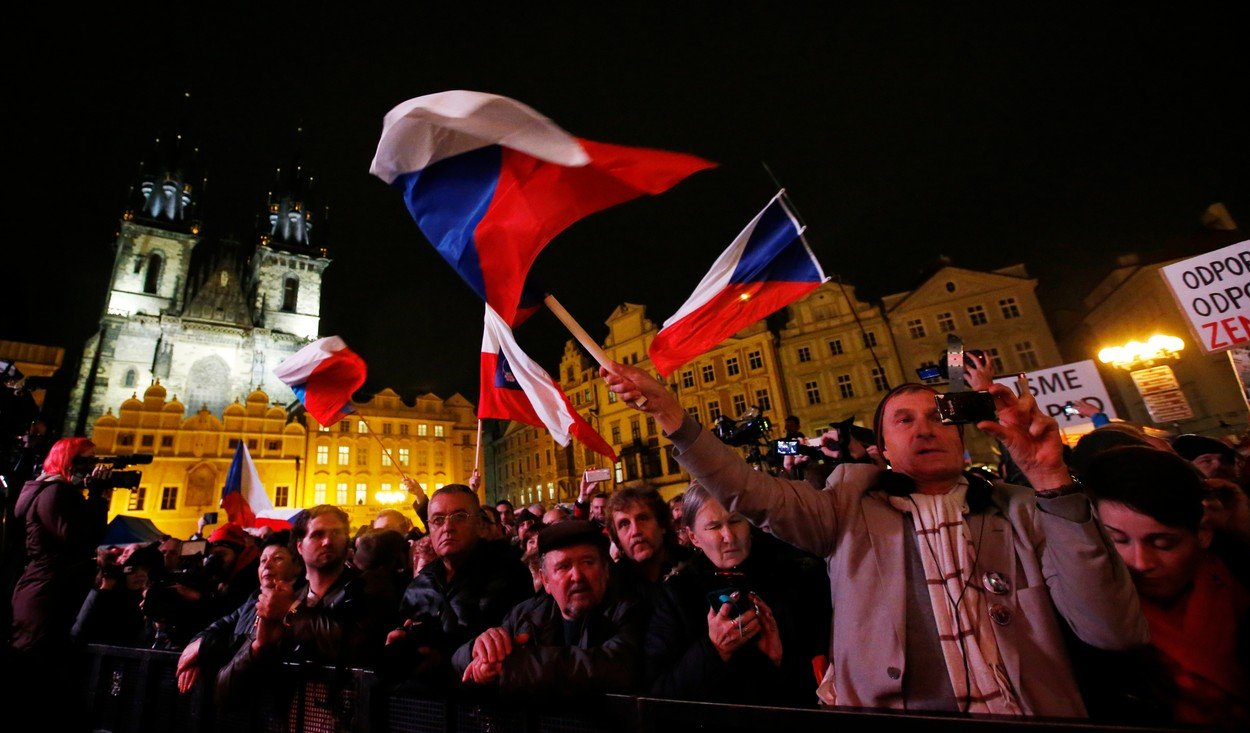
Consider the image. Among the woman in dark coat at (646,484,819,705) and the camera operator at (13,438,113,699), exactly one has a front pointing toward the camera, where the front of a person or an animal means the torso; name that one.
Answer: the woman in dark coat

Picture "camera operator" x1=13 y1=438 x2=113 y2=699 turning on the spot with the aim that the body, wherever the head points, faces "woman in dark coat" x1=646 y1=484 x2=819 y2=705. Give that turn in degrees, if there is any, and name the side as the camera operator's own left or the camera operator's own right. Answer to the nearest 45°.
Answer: approximately 45° to the camera operator's own right

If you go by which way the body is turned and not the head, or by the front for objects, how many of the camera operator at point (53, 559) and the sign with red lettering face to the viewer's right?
1

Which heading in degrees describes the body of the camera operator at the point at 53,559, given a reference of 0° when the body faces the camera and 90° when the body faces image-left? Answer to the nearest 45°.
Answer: approximately 270°

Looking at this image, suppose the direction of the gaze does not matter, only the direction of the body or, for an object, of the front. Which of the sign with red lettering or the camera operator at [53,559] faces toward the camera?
the sign with red lettering

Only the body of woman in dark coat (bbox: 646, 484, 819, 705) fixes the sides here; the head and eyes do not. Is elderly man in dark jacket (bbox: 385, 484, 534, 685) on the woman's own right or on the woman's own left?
on the woman's own right

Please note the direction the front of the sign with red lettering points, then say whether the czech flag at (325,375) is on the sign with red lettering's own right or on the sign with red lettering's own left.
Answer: on the sign with red lettering's own right

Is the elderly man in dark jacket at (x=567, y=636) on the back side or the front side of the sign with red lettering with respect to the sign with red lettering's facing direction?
on the front side

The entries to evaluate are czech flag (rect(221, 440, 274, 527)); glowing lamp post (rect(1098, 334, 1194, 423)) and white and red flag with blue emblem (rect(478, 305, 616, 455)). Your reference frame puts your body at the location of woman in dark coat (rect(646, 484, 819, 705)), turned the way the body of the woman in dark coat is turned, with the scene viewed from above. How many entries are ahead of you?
0

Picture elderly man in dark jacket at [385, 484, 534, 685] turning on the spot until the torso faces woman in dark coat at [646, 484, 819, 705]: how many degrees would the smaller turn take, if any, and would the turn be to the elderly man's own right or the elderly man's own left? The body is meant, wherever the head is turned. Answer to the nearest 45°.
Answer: approximately 90° to the elderly man's own left

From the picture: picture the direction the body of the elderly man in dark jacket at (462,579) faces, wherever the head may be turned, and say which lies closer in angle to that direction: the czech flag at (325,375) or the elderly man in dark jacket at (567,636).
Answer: the elderly man in dark jacket

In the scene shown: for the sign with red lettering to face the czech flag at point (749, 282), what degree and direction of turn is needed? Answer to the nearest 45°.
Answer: approximately 45° to its right

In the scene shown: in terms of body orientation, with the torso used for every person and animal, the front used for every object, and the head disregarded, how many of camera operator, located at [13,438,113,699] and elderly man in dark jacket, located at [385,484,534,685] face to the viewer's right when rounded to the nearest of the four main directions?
1

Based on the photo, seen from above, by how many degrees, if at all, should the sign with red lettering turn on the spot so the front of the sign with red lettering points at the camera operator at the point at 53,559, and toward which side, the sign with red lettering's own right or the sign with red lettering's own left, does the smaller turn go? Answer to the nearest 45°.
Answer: approximately 45° to the sign with red lettering's own right

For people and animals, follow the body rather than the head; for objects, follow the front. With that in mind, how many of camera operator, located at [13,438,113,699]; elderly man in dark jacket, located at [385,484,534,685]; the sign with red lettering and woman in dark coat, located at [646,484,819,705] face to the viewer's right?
1

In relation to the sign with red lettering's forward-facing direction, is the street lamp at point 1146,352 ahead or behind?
behind

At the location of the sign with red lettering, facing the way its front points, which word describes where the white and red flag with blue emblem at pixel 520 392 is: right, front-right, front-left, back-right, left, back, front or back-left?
front-right

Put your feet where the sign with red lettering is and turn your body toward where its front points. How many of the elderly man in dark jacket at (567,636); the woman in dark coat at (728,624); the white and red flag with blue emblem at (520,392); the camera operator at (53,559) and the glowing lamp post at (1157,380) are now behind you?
1

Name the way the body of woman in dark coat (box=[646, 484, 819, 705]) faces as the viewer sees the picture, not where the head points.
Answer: toward the camera

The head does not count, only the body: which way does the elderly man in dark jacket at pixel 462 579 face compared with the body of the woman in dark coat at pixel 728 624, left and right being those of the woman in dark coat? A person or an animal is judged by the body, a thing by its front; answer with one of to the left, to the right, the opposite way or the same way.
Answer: the same way
